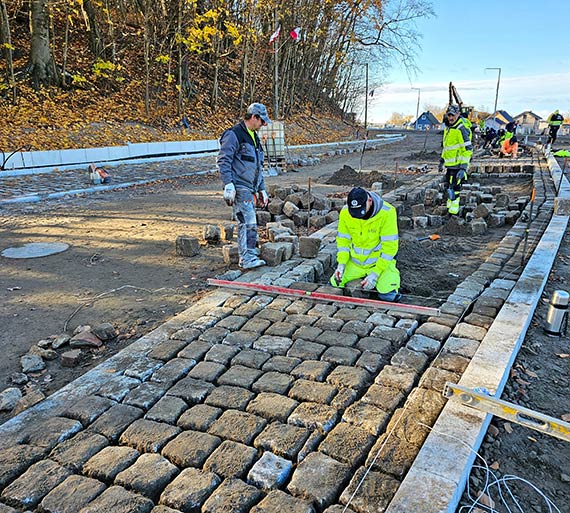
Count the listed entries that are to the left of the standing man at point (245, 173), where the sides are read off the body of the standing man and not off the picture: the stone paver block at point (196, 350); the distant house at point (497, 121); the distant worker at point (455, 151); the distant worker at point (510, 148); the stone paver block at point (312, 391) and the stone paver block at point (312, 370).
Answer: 3

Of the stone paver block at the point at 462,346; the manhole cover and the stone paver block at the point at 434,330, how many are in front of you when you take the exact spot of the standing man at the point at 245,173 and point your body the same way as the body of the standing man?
2

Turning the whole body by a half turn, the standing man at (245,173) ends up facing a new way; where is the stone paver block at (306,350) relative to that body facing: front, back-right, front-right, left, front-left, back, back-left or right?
back-left

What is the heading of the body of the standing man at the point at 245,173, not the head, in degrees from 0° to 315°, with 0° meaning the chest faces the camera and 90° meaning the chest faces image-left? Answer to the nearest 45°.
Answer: approximately 315°

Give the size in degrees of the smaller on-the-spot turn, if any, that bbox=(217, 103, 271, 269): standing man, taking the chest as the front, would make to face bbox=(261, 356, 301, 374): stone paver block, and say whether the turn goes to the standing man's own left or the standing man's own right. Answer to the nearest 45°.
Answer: approximately 45° to the standing man's own right

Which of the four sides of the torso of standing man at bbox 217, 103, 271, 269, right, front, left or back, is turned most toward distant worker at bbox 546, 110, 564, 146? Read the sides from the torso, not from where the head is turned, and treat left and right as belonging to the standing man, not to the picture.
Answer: left

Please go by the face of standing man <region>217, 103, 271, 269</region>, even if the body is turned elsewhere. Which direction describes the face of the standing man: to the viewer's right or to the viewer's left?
to the viewer's right

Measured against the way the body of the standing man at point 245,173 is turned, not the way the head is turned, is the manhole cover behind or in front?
behind

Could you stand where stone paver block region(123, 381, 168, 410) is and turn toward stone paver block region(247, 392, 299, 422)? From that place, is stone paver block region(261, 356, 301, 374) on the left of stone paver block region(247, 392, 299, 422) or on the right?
left

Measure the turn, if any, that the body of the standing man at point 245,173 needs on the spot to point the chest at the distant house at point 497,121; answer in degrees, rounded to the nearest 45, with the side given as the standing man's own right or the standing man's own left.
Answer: approximately 90° to the standing man's own left

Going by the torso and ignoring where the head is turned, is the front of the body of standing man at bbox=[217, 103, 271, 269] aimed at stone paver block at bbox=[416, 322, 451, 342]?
yes

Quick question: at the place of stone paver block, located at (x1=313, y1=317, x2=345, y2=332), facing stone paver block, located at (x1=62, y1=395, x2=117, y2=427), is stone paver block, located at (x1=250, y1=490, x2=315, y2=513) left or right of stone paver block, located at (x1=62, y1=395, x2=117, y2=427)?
left

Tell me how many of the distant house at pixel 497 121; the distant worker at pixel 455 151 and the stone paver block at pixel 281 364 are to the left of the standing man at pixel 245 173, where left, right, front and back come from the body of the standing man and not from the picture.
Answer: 2

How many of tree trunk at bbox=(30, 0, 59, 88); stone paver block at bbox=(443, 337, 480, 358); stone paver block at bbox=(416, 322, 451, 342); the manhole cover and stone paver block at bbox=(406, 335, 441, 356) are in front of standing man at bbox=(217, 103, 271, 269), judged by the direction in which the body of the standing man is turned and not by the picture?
3

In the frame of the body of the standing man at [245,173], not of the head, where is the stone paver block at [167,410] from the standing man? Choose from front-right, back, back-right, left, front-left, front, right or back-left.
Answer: front-right
